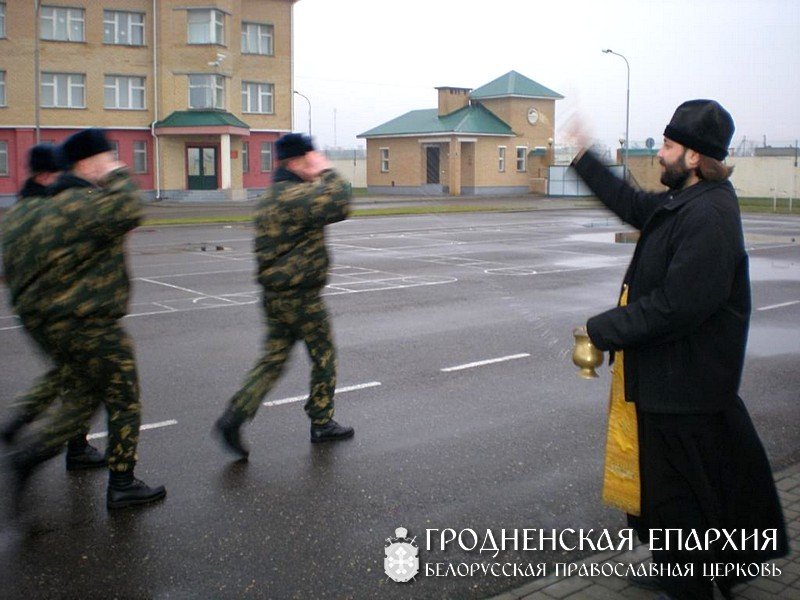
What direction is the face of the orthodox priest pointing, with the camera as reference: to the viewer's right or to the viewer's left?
to the viewer's left

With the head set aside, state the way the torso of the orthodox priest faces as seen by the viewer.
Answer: to the viewer's left

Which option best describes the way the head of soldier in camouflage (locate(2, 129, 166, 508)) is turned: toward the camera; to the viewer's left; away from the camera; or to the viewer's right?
to the viewer's right

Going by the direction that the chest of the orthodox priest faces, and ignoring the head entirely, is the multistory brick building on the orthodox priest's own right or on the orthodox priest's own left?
on the orthodox priest's own right

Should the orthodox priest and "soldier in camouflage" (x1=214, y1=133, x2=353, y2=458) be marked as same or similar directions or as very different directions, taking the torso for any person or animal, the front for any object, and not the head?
very different directions
